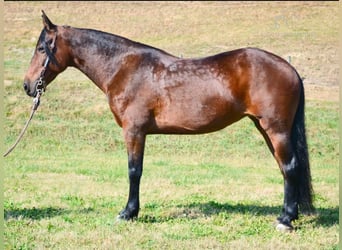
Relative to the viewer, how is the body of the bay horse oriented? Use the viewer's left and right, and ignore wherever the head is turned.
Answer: facing to the left of the viewer
